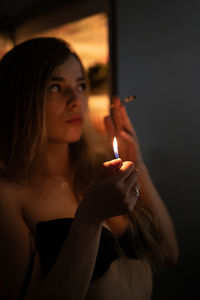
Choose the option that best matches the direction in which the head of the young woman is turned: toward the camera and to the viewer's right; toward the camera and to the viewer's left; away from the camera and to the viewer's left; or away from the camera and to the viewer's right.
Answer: toward the camera and to the viewer's right

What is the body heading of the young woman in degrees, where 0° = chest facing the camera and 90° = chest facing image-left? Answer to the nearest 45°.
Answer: approximately 315°
